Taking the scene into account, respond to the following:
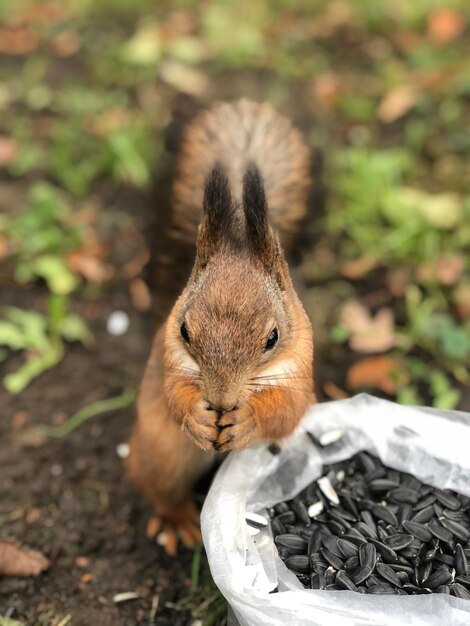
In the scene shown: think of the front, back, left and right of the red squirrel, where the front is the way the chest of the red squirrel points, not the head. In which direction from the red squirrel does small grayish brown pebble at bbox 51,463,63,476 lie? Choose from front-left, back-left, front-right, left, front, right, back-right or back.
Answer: back-right

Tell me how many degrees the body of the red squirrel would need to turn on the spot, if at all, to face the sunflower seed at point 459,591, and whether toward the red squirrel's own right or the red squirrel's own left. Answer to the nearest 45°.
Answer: approximately 90° to the red squirrel's own left

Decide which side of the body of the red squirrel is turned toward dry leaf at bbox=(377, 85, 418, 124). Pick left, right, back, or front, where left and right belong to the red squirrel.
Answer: back

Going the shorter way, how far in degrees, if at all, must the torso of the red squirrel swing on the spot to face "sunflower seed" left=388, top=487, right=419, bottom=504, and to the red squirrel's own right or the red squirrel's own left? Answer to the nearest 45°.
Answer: approximately 90° to the red squirrel's own left

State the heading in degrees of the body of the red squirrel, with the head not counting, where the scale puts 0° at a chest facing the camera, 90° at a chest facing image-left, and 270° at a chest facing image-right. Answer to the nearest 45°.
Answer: approximately 0°

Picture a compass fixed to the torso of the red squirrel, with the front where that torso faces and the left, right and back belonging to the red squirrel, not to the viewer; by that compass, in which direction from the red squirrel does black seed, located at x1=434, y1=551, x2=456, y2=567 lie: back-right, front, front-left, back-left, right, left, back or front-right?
left

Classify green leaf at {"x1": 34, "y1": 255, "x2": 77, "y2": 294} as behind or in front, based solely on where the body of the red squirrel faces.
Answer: behind

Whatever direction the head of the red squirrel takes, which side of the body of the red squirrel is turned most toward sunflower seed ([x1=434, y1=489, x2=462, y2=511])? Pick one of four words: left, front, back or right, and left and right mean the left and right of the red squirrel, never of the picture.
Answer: left

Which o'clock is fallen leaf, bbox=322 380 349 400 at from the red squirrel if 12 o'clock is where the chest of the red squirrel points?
The fallen leaf is roughly at 7 o'clock from the red squirrel.

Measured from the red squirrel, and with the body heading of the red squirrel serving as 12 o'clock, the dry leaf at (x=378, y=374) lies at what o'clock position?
The dry leaf is roughly at 7 o'clock from the red squirrel.
